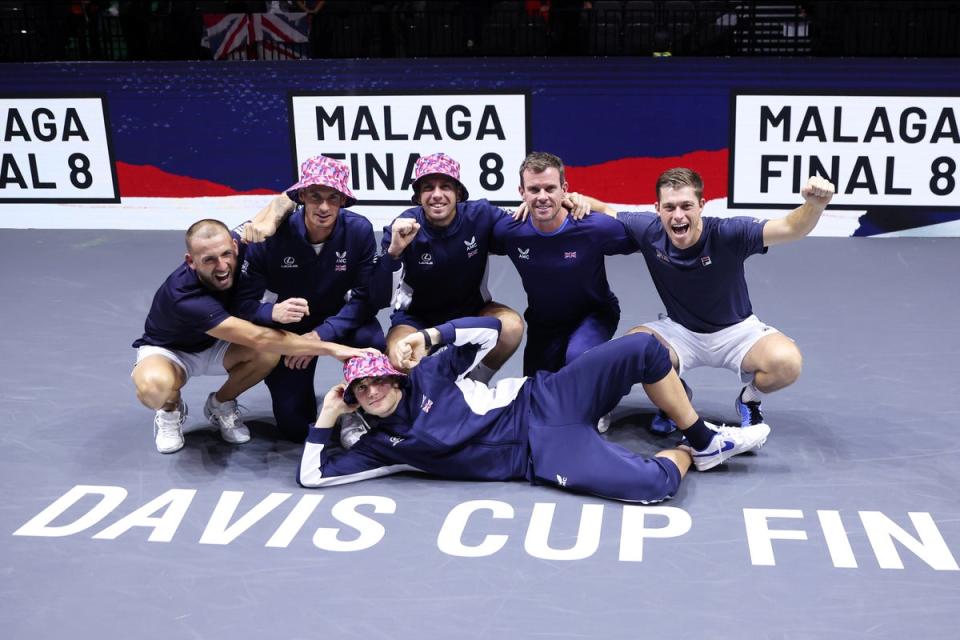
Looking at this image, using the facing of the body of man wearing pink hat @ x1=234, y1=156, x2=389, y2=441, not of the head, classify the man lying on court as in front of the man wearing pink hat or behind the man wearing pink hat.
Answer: in front

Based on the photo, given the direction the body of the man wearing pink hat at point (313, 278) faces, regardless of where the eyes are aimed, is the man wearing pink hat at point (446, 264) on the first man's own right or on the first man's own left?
on the first man's own left

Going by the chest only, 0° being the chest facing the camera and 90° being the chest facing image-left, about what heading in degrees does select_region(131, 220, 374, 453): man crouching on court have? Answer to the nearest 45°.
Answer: approximately 315°

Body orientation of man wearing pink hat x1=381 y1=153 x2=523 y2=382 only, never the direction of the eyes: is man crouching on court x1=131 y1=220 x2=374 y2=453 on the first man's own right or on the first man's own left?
on the first man's own right

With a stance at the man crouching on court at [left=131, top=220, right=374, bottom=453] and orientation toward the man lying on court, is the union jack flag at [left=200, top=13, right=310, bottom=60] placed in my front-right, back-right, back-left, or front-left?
back-left

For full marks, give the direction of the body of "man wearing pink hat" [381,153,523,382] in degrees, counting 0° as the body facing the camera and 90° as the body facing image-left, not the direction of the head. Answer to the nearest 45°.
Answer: approximately 0°

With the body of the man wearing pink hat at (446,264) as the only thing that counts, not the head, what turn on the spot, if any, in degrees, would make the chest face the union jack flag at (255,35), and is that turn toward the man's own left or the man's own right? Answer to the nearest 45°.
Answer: approximately 180°

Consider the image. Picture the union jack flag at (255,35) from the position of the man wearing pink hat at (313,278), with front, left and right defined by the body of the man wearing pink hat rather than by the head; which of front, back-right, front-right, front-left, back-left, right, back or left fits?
back

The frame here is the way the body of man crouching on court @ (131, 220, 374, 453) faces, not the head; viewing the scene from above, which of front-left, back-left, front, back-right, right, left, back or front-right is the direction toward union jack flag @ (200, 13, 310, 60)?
back-left

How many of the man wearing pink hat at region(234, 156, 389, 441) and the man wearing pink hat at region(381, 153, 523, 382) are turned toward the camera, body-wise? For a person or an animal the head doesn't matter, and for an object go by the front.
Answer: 2

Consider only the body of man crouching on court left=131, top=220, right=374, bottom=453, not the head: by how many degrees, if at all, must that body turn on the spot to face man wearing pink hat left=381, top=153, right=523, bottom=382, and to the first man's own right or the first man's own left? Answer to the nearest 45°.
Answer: approximately 45° to the first man's own left
